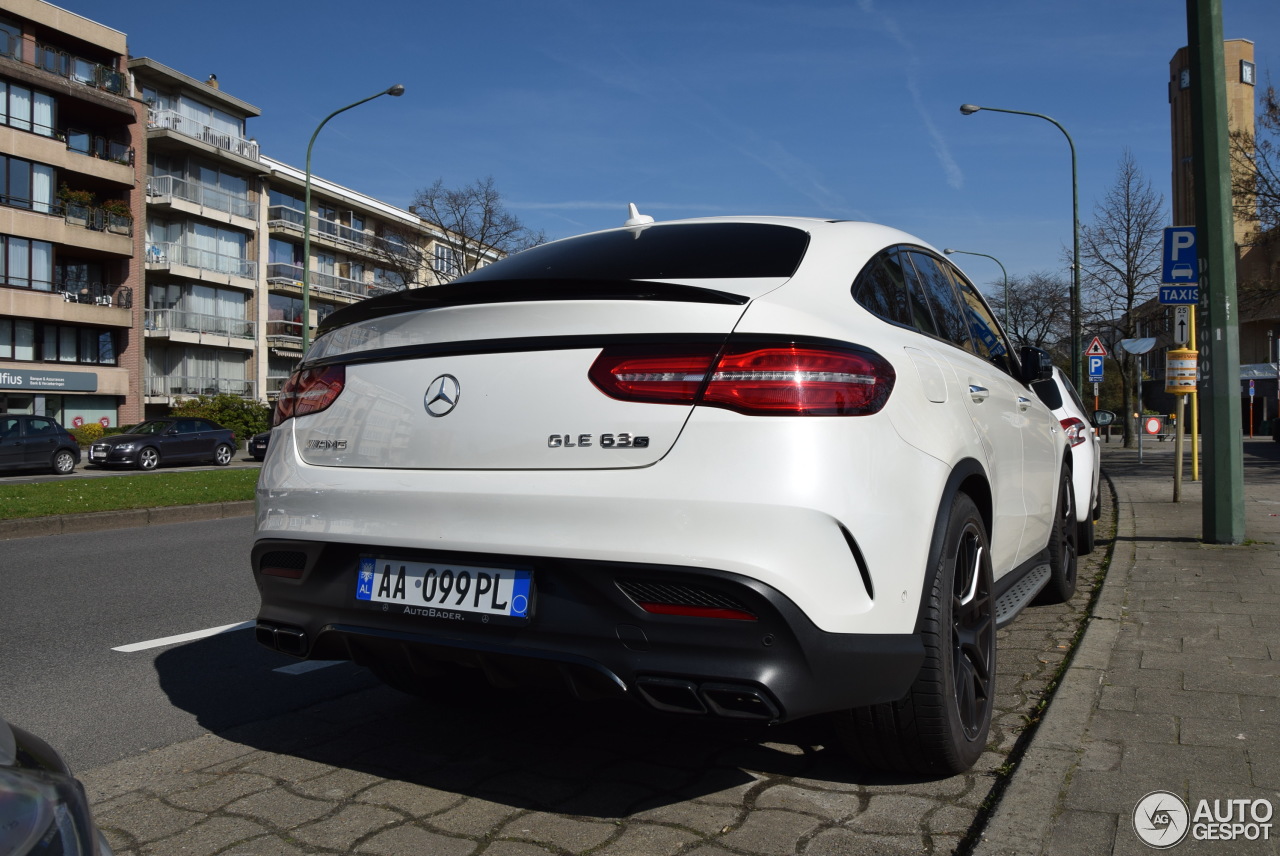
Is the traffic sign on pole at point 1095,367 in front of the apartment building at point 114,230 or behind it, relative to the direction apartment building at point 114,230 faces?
in front

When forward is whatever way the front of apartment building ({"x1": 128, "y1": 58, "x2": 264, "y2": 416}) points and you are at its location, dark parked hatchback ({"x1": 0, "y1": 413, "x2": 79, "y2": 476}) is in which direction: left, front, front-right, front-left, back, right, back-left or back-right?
front-right

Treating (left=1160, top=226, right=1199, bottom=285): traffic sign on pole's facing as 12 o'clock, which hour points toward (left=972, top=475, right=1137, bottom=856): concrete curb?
The concrete curb is roughly at 12 o'clock from the traffic sign on pole.

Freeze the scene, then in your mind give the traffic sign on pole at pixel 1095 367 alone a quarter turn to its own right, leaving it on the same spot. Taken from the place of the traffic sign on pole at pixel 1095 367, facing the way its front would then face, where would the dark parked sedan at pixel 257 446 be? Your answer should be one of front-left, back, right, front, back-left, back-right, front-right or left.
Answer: front

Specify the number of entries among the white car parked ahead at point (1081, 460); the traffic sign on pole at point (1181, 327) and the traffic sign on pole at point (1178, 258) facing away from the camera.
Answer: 1

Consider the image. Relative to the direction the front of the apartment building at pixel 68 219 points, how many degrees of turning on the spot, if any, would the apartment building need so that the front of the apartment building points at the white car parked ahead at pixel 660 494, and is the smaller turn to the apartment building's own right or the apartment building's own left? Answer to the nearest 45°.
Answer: approximately 45° to the apartment building's own right

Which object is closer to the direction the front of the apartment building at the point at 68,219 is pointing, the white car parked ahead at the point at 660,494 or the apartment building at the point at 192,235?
the white car parked ahead

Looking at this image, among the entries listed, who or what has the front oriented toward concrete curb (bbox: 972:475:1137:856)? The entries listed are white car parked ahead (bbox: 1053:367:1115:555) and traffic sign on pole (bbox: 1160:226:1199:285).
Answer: the traffic sign on pole

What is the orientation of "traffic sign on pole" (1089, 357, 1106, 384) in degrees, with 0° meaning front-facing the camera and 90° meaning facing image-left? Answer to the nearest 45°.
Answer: approximately 0°

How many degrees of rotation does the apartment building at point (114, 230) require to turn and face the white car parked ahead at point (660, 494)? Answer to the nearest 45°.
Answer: approximately 45° to its right

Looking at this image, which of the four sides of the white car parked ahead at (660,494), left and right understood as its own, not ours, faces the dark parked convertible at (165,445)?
left

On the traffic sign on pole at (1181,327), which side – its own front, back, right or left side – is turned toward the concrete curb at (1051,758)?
front

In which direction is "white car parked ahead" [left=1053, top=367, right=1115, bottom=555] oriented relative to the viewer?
away from the camera
